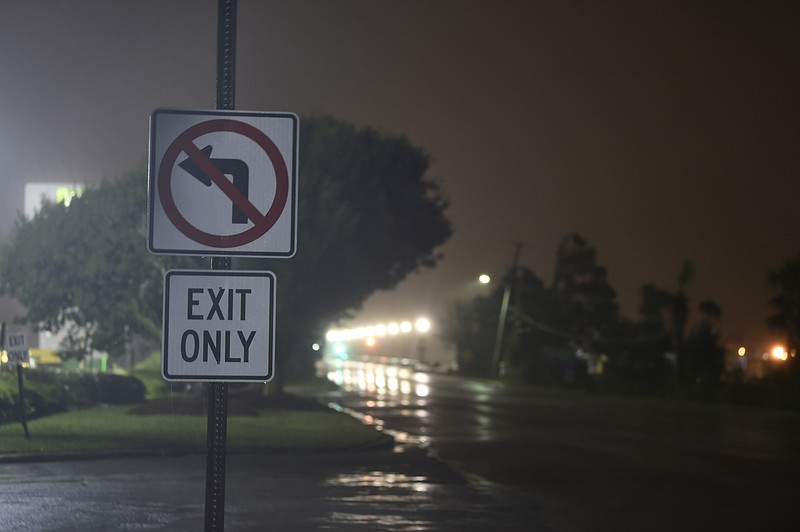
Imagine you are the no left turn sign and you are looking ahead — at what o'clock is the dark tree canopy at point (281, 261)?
The dark tree canopy is roughly at 6 o'clock from the no left turn sign.

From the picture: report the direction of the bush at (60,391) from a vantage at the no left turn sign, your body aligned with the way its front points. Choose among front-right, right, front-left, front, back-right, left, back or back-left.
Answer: back

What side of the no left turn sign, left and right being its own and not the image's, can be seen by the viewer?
front

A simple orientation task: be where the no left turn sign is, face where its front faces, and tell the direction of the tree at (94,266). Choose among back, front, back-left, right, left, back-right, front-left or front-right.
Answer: back

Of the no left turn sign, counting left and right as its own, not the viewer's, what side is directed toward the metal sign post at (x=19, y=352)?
back

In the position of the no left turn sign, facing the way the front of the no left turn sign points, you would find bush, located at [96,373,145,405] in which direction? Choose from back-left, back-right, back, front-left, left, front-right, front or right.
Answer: back
